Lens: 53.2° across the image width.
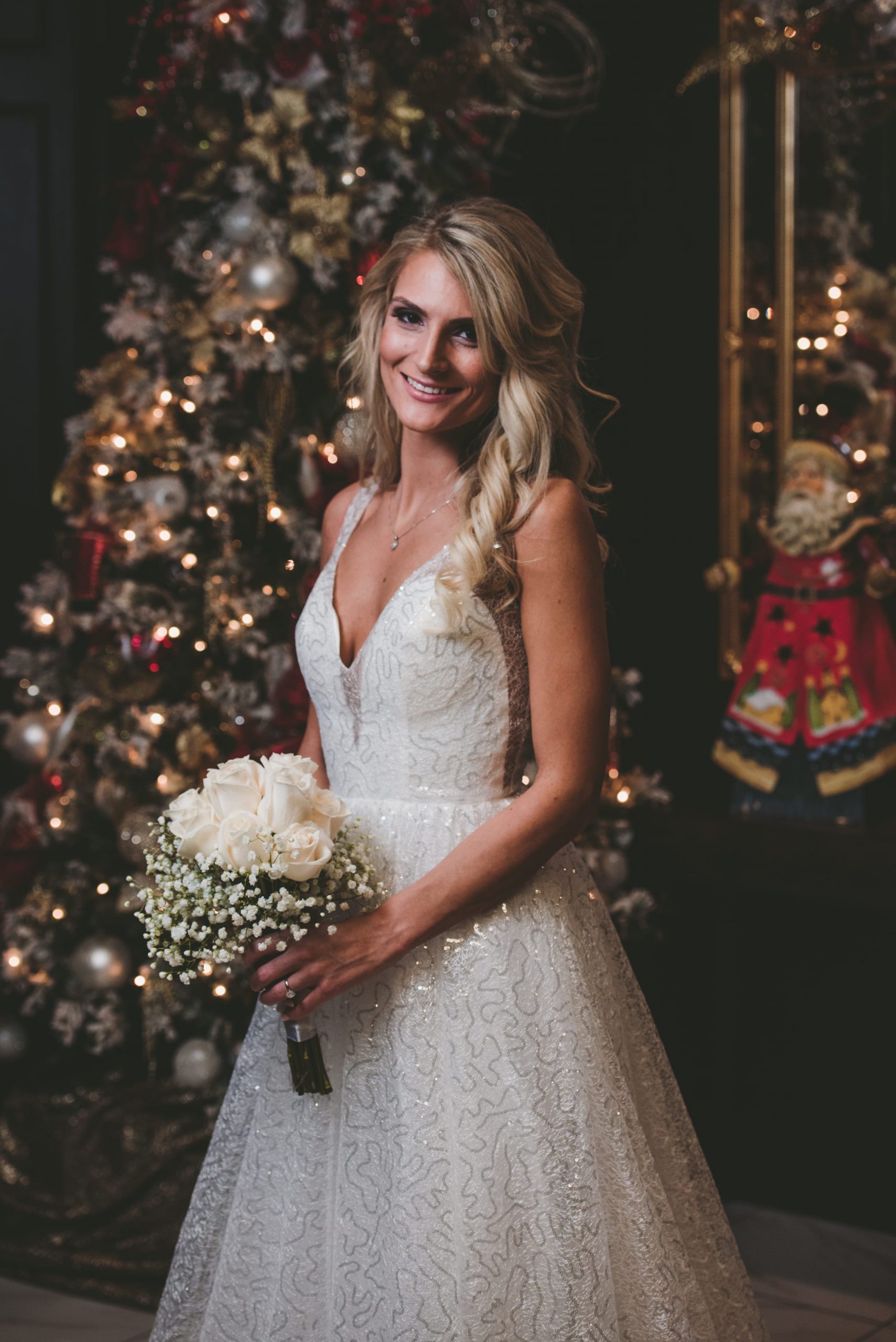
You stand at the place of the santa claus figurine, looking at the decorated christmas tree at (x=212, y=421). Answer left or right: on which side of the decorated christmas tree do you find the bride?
left

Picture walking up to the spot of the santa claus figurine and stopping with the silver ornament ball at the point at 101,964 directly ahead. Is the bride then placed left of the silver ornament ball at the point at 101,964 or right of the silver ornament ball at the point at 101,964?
left

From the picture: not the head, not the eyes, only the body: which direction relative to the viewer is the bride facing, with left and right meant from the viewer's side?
facing the viewer and to the left of the viewer

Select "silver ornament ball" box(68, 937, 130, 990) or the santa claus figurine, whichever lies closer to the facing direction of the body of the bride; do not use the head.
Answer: the silver ornament ball

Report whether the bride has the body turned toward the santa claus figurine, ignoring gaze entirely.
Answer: no

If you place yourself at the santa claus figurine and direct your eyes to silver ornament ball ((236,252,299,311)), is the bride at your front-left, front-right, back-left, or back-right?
front-left
